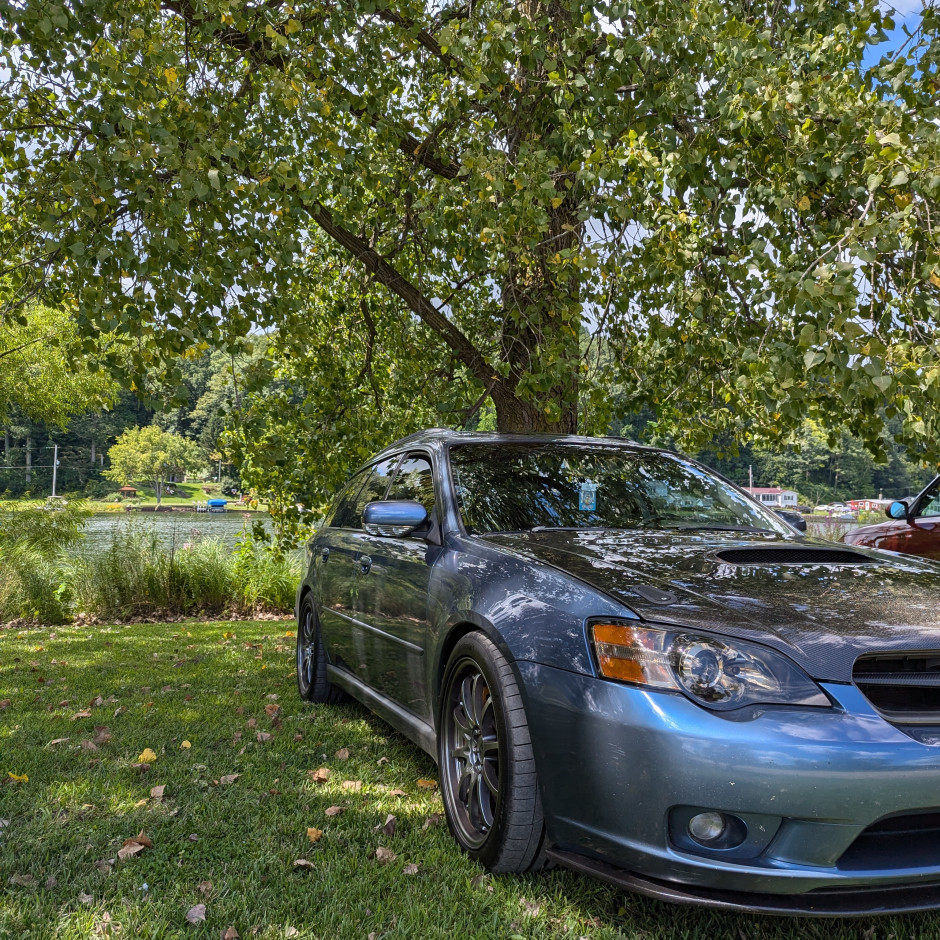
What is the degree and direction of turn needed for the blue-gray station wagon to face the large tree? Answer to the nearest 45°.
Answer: approximately 135° to its left

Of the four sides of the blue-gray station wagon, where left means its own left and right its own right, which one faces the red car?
left

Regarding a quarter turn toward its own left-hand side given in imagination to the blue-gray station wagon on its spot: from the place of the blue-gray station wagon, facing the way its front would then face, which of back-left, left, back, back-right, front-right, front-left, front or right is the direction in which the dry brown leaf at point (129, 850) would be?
back-left

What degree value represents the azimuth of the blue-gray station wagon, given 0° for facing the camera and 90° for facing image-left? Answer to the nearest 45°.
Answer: approximately 315°
